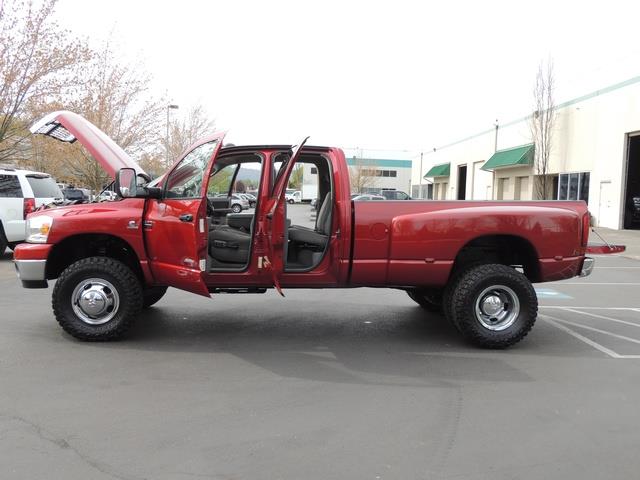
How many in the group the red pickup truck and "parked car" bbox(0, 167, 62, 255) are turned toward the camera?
0

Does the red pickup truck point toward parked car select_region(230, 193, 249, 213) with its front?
no

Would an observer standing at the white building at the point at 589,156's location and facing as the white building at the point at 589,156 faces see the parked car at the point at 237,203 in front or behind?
in front

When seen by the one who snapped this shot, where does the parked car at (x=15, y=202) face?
facing away from the viewer and to the left of the viewer

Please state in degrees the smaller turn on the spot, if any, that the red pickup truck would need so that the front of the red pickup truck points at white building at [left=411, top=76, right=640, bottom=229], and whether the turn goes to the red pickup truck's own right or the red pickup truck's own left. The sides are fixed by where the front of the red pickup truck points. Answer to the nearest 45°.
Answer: approximately 135° to the red pickup truck's own right

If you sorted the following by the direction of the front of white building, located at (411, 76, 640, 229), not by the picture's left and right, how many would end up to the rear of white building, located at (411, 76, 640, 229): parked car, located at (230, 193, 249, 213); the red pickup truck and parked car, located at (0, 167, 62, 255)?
0

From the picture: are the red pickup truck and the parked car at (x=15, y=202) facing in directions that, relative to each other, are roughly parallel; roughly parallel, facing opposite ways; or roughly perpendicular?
roughly parallel

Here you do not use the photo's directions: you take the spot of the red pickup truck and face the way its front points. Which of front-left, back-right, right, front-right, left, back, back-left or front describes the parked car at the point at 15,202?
front-right

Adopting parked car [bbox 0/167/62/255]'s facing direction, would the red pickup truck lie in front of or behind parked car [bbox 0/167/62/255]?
behind

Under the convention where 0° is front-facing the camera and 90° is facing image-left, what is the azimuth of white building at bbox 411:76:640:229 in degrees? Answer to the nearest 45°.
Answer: approximately 45°

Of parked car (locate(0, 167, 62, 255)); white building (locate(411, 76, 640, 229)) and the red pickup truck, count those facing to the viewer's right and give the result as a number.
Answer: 0

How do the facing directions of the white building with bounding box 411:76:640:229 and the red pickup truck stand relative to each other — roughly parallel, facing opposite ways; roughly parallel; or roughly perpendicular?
roughly parallel

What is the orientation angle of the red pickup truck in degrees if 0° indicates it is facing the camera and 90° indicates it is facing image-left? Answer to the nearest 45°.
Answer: approximately 90°
